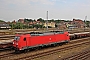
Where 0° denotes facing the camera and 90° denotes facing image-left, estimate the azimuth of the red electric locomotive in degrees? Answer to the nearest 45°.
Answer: approximately 45°
